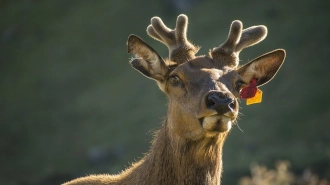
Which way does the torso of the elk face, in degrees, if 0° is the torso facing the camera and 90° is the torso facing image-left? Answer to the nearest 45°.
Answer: approximately 315°
